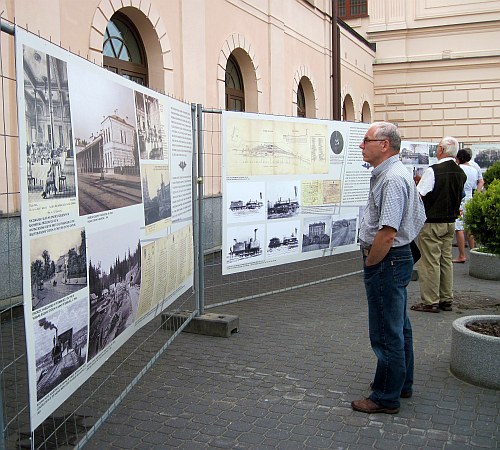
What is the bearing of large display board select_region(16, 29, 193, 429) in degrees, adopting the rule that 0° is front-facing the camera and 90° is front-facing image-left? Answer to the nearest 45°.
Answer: approximately 315°

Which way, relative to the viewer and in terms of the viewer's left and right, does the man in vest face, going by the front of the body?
facing away from the viewer and to the left of the viewer

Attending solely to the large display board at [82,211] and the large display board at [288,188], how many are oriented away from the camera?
0

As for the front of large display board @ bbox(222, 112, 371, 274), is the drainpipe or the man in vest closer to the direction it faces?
the man in vest

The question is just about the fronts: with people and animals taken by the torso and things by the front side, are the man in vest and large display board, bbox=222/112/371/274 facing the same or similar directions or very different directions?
very different directions

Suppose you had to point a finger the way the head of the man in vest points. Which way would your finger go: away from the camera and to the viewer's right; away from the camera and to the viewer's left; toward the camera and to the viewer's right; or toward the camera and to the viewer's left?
away from the camera and to the viewer's left

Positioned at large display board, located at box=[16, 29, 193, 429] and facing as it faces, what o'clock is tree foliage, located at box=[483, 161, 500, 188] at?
The tree foliage is roughly at 9 o'clock from the large display board.

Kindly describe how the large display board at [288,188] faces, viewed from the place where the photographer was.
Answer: facing the viewer and to the right of the viewer

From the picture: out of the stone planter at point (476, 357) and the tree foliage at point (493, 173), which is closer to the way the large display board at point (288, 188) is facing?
the stone planter

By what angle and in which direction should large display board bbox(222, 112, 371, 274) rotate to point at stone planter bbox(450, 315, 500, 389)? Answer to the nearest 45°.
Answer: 0° — it already faces it
